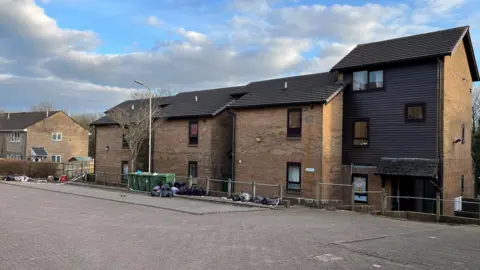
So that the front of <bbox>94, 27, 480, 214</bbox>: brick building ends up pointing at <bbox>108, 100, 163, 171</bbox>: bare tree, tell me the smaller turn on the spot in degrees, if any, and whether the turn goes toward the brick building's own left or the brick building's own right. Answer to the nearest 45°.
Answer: approximately 90° to the brick building's own right

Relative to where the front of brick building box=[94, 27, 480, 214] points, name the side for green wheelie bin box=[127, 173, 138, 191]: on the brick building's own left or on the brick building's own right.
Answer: on the brick building's own right

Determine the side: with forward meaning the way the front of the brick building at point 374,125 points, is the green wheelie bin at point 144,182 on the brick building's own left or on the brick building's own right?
on the brick building's own right

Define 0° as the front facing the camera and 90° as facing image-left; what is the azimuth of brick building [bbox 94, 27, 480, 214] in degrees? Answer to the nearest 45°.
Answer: approximately 45°

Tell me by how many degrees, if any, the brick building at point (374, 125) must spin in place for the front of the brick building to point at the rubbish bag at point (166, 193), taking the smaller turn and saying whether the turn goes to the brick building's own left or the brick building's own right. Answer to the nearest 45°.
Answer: approximately 45° to the brick building's own right
